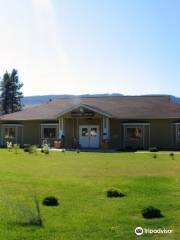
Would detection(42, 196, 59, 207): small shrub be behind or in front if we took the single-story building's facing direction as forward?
in front

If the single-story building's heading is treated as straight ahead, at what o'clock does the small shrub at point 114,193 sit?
The small shrub is roughly at 12 o'clock from the single-story building.

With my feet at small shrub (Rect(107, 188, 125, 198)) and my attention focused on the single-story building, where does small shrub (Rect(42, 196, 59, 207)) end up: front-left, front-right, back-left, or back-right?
back-left

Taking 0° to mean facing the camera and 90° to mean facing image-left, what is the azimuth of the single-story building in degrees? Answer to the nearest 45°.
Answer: approximately 0°

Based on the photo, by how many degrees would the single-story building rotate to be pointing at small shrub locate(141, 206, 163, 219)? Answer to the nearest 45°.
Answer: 0° — it already faces it
